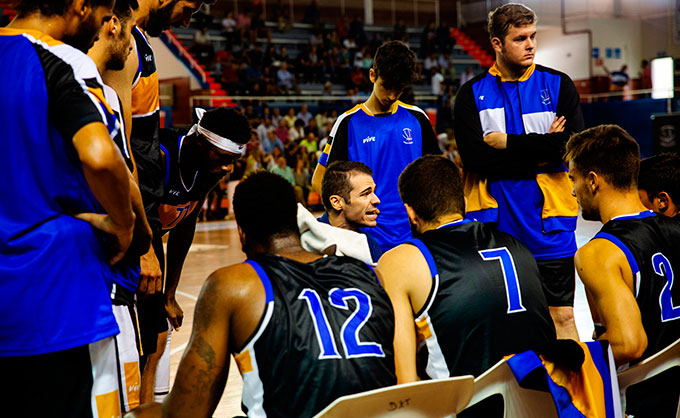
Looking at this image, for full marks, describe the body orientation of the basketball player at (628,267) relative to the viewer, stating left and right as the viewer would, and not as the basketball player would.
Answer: facing away from the viewer and to the left of the viewer

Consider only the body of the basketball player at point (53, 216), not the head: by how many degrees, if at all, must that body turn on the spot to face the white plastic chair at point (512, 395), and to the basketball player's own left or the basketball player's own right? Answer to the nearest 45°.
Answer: approximately 45° to the basketball player's own right

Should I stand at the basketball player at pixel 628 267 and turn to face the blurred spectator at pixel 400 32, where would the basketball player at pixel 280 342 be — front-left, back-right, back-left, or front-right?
back-left

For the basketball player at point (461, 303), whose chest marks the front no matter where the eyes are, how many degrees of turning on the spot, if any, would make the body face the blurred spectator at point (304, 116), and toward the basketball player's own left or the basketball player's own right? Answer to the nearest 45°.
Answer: approximately 45° to the basketball player's own right

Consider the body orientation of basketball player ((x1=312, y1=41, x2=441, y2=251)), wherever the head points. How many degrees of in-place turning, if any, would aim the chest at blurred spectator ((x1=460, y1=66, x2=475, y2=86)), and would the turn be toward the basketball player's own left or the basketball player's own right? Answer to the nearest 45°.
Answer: approximately 180°

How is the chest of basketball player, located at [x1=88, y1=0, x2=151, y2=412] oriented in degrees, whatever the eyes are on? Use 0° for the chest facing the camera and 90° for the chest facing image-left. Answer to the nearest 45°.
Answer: approximately 270°

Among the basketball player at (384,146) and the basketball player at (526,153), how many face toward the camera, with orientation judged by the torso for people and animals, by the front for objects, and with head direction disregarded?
2

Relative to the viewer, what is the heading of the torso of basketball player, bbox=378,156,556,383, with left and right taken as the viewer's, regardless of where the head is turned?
facing away from the viewer and to the left of the viewer
